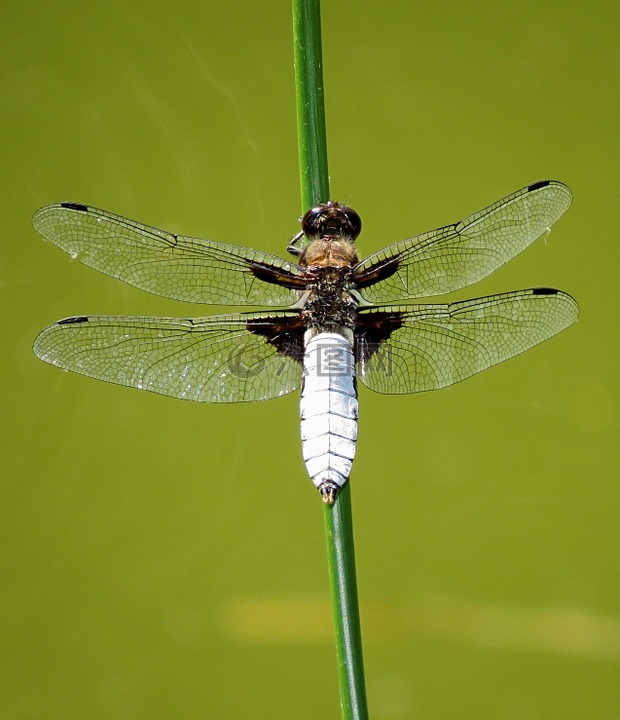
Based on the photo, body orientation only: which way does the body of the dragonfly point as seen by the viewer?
away from the camera
